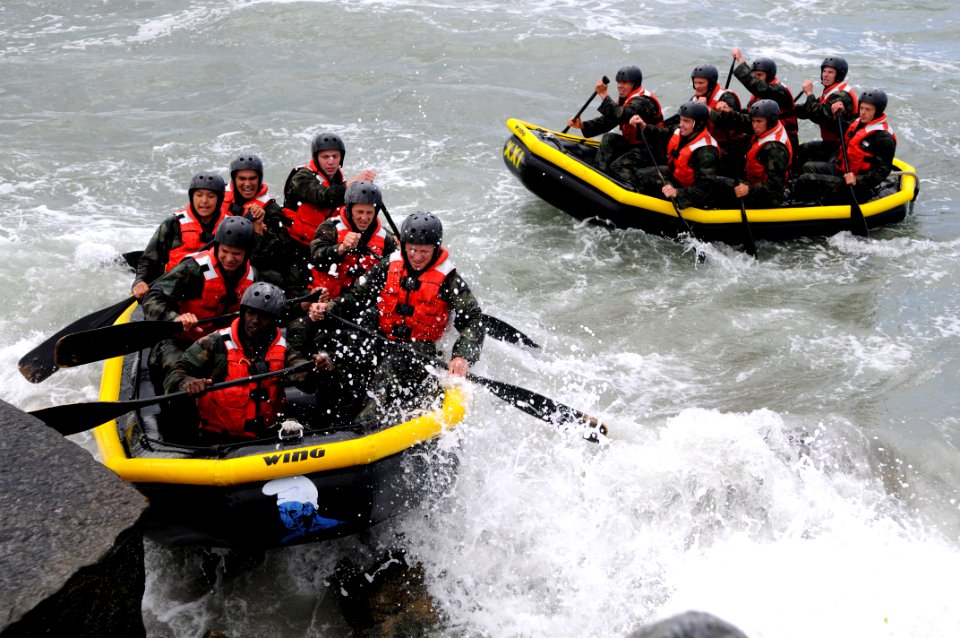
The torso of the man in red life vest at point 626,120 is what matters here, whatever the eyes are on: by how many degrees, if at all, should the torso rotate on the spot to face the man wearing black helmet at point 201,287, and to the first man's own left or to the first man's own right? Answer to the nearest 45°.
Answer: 0° — they already face them

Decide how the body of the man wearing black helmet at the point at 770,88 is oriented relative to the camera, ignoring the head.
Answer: to the viewer's left

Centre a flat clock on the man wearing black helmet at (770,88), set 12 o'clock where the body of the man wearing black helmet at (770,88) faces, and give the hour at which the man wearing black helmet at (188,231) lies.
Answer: the man wearing black helmet at (188,231) is roughly at 10 o'clock from the man wearing black helmet at (770,88).

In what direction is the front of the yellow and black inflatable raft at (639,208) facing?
to the viewer's left

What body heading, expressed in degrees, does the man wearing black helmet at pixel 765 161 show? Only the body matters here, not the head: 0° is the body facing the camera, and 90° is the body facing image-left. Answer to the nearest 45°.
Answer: approximately 45°
